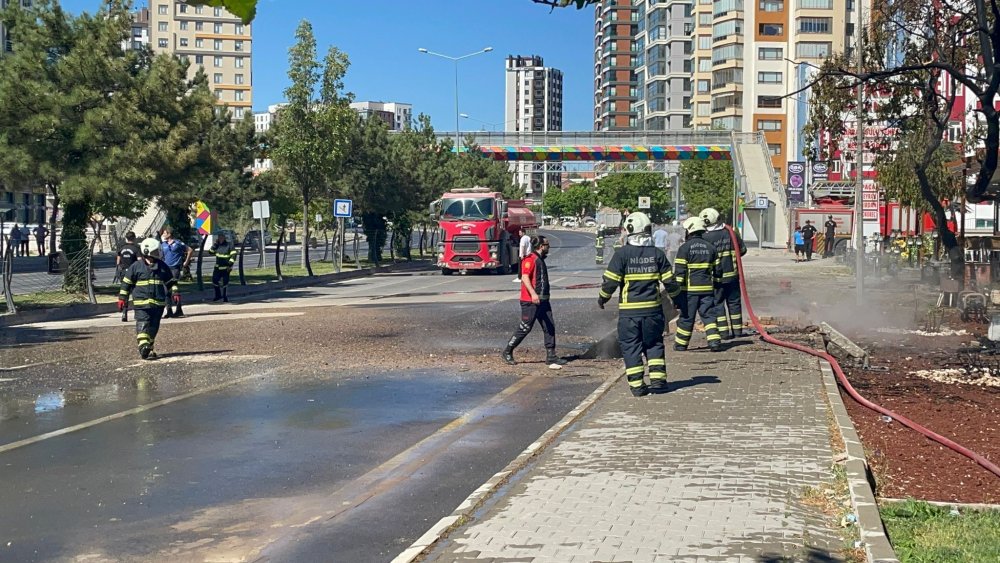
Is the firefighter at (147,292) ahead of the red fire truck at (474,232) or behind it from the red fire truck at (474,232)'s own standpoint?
ahead

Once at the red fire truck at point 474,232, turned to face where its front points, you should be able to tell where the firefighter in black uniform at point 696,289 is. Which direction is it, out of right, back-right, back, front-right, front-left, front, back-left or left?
front

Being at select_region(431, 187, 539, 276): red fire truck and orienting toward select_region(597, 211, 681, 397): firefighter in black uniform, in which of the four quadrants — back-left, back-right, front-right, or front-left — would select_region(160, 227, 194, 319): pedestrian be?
front-right

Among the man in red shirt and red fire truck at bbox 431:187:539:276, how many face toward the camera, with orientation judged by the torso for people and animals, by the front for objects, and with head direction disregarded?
1

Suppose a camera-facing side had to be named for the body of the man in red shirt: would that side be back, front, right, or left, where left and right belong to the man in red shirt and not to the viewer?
right

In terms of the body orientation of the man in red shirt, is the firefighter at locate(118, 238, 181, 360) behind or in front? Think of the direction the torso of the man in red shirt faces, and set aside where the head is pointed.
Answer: behind

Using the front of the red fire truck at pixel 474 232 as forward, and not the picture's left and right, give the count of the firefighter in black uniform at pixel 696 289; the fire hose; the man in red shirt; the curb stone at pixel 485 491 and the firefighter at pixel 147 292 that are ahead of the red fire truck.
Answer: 5

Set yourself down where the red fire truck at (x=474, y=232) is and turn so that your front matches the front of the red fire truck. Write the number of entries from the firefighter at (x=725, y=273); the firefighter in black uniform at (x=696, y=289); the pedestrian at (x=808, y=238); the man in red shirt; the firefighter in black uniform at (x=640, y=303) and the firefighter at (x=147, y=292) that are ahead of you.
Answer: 5

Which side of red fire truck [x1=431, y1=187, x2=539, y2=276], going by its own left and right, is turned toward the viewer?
front

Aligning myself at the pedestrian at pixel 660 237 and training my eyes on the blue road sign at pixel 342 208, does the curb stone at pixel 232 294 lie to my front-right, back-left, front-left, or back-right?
front-left

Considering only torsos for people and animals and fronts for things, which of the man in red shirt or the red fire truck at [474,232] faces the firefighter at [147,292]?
the red fire truck

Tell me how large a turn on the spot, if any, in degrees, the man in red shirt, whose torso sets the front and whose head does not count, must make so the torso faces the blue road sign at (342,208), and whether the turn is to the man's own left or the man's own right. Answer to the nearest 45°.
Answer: approximately 90° to the man's own left

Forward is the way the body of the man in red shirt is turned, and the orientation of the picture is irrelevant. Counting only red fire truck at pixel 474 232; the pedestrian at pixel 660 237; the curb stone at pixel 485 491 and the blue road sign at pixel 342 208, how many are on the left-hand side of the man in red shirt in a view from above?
3

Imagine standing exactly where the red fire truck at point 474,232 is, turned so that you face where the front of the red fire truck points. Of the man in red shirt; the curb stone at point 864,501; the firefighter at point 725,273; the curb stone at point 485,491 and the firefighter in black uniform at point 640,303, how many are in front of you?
5

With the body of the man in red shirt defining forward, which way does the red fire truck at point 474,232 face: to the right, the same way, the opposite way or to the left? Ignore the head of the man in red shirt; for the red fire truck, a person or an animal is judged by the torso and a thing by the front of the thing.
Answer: to the right

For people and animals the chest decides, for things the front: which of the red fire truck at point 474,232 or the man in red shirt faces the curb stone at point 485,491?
the red fire truck

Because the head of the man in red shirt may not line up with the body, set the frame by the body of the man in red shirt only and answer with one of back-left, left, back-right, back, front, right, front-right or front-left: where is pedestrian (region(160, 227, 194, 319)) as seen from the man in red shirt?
back-left

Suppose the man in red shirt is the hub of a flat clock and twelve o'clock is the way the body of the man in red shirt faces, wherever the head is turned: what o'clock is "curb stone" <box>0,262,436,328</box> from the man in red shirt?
The curb stone is roughly at 8 o'clock from the man in red shirt.

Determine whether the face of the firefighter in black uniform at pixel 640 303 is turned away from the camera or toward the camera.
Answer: away from the camera
